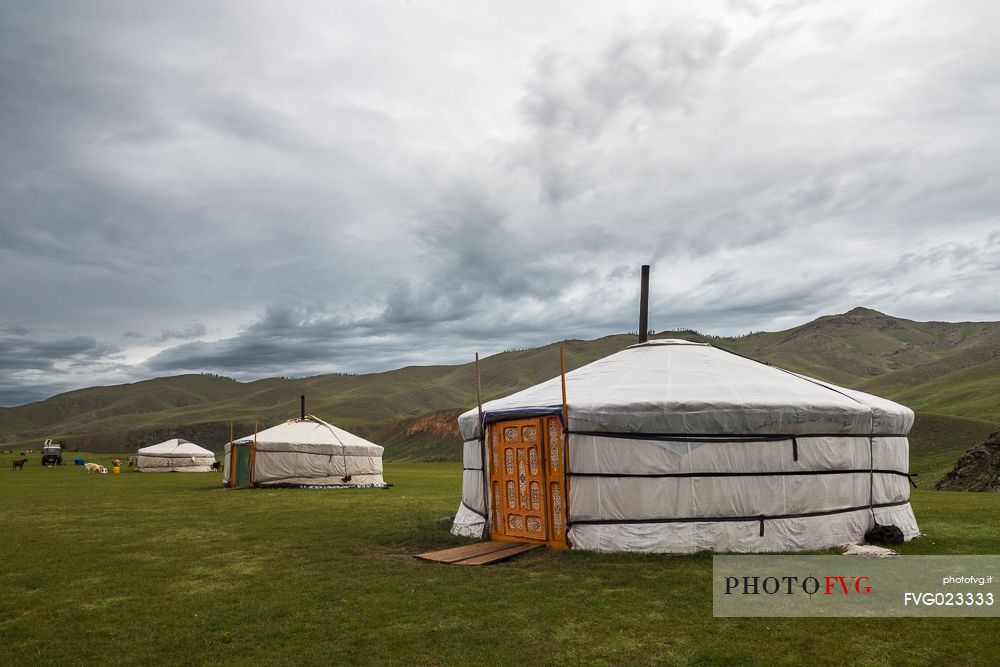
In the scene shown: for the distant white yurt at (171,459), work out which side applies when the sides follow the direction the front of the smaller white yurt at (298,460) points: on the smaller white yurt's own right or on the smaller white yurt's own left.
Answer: on the smaller white yurt's own right

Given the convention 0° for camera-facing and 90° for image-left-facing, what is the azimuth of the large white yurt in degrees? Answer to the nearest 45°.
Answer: approximately 45°

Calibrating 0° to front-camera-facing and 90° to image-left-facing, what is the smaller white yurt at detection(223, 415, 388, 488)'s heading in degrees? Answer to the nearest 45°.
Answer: approximately 45°

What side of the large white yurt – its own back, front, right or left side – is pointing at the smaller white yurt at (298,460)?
right

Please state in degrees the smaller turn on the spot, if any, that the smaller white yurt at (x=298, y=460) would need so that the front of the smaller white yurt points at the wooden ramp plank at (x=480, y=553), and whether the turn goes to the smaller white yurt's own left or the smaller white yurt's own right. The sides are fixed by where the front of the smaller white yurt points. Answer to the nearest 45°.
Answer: approximately 45° to the smaller white yurt's own left

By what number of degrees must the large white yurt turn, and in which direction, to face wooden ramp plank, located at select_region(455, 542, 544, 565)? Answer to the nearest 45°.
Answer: approximately 45° to its right

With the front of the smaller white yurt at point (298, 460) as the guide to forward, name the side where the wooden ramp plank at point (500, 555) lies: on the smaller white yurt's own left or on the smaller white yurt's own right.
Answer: on the smaller white yurt's own left
